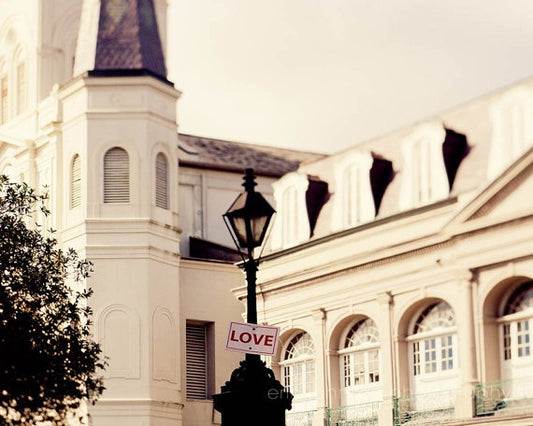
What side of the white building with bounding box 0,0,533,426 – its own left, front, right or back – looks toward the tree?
front

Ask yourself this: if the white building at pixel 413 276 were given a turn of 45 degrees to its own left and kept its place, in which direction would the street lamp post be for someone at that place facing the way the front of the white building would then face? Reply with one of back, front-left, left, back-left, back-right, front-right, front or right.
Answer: front

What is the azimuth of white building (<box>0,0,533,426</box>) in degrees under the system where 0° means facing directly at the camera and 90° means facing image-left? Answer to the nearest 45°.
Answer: approximately 45°
